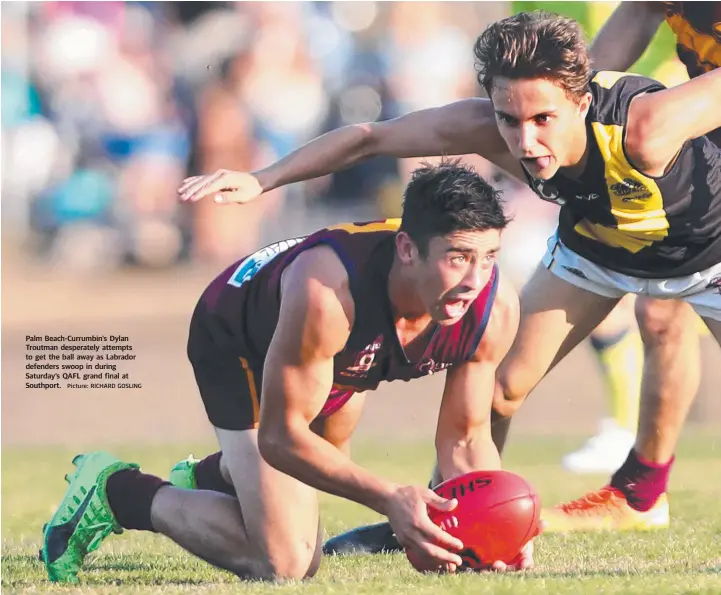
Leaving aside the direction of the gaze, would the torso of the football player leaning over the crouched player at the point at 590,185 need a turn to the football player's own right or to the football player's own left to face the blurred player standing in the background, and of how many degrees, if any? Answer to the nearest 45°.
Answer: approximately 135° to the football player's own right

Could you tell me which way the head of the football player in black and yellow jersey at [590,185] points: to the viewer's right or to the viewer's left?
to the viewer's left
